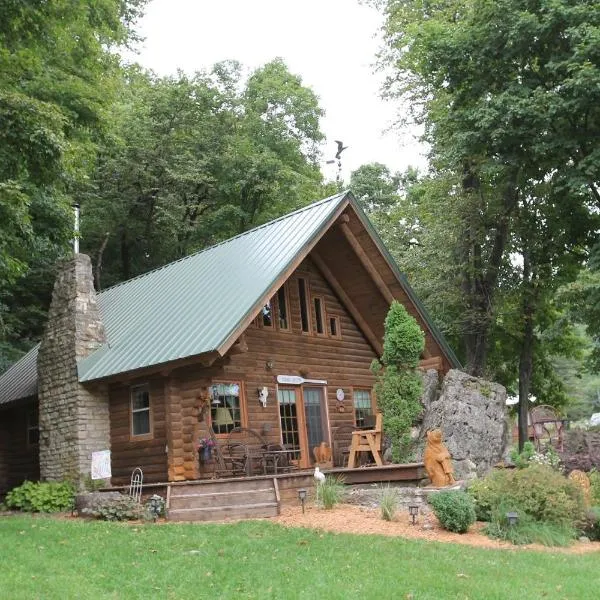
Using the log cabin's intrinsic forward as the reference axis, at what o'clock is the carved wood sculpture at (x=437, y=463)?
The carved wood sculpture is roughly at 12 o'clock from the log cabin.

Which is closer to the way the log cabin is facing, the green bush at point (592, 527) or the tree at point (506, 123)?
the green bush

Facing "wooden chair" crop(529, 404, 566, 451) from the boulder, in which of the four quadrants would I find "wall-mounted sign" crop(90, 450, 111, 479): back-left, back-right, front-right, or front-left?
back-left

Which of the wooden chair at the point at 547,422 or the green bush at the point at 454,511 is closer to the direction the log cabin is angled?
the green bush

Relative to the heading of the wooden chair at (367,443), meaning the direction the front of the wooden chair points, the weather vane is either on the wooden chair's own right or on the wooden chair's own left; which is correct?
on the wooden chair's own right
